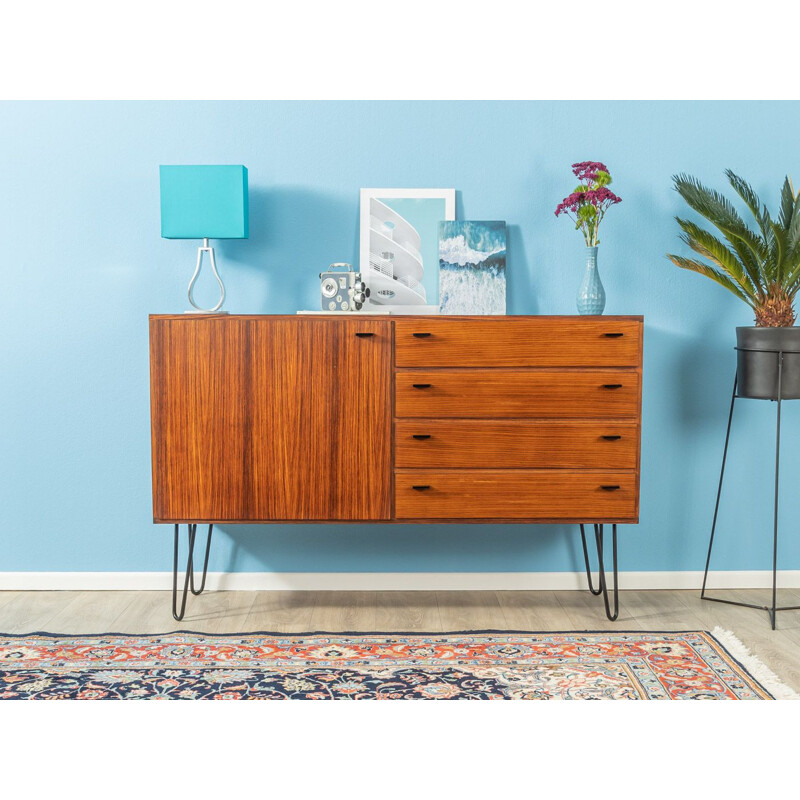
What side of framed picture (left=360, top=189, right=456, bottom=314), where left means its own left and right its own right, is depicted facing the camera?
front

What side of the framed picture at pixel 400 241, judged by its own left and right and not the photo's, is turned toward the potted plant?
left

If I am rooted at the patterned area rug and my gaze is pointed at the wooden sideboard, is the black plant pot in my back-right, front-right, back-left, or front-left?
front-right

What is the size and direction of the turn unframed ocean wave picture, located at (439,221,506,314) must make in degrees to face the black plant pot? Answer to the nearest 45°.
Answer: approximately 90° to its left

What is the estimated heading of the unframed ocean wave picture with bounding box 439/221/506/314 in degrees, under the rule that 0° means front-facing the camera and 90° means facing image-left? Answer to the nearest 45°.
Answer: approximately 0°

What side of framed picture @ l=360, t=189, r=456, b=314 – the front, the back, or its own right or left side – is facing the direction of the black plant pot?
left

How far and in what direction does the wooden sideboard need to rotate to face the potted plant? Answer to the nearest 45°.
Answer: approximately 90° to its left

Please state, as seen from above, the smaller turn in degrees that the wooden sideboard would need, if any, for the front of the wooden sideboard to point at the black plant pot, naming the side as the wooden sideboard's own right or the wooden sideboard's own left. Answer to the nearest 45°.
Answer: approximately 90° to the wooden sideboard's own left
